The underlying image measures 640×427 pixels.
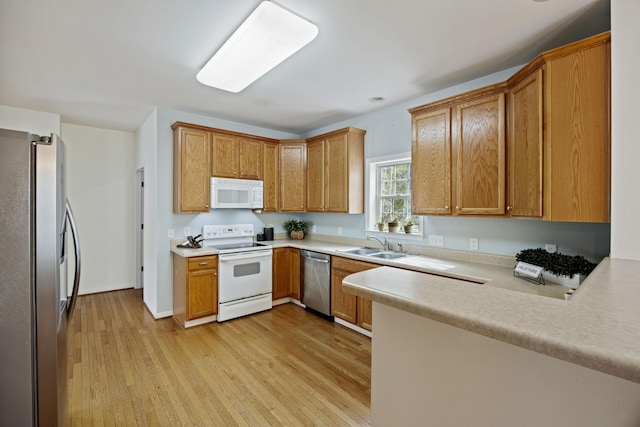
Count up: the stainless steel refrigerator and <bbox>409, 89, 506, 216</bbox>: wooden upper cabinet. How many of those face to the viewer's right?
1

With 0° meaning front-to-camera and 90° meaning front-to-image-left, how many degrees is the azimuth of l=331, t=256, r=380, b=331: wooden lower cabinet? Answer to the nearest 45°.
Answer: approximately 45°

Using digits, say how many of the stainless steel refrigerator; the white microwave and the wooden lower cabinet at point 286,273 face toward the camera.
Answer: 2

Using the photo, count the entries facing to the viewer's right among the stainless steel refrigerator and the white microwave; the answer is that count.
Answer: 1

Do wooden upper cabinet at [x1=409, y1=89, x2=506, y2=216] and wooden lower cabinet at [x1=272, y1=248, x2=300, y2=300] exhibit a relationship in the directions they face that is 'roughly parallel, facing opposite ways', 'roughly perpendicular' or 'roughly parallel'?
roughly perpendicular

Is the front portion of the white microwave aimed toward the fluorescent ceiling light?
yes

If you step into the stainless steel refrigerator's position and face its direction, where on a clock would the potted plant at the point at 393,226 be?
The potted plant is roughly at 12 o'clock from the stainless steel refrigerator.

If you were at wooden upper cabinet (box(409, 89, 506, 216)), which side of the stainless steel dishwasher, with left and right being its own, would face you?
left

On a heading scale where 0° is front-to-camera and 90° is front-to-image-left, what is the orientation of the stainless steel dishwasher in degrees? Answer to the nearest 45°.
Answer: approximately 45°

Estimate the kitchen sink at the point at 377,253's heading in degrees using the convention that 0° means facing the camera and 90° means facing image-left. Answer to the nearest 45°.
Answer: approximately 45°

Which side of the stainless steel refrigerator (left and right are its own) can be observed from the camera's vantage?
right

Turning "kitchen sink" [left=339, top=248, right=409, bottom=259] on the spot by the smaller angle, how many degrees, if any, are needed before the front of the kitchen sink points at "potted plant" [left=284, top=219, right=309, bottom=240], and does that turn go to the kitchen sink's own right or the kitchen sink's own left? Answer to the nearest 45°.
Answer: approximately 90° to the kitchen sink's own right
